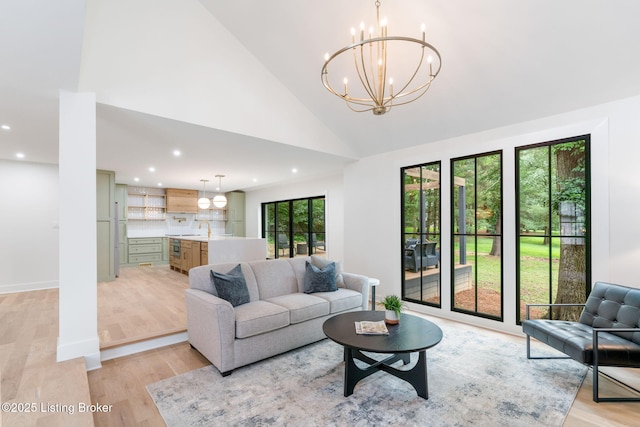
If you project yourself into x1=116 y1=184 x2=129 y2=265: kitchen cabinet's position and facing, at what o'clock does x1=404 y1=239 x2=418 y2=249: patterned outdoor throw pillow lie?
The patterned outdoor throw pillow is roughly at 11 o'clock from the kitchen cabinet.

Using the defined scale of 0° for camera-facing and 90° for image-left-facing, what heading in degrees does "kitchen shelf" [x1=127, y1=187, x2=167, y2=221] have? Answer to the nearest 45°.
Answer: approximately 0°

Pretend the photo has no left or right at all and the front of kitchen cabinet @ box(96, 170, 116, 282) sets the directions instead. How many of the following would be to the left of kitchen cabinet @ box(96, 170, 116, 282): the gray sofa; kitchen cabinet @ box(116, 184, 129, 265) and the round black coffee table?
1

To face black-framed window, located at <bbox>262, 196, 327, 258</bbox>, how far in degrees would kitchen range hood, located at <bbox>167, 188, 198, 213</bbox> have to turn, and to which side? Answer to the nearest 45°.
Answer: approximately 45° to its left

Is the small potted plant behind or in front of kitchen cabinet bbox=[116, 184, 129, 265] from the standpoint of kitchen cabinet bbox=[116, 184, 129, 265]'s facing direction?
in front

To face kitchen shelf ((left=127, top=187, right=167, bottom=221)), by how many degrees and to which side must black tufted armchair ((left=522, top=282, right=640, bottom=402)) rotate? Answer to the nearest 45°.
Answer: approximately 45° to its right

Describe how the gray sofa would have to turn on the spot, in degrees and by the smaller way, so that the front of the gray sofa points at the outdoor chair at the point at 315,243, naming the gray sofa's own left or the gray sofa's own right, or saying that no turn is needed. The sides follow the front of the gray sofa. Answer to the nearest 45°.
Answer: approximately 135° to the gray sofa's own left

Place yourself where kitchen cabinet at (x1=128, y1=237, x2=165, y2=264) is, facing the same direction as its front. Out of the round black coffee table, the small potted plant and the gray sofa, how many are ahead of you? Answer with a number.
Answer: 3

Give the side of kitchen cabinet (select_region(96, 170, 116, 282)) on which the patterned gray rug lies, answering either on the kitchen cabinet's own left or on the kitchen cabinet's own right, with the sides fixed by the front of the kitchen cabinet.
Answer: on the kitchen cabinet's own right

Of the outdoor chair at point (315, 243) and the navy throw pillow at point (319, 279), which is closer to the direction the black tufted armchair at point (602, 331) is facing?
the navy throw pillow
